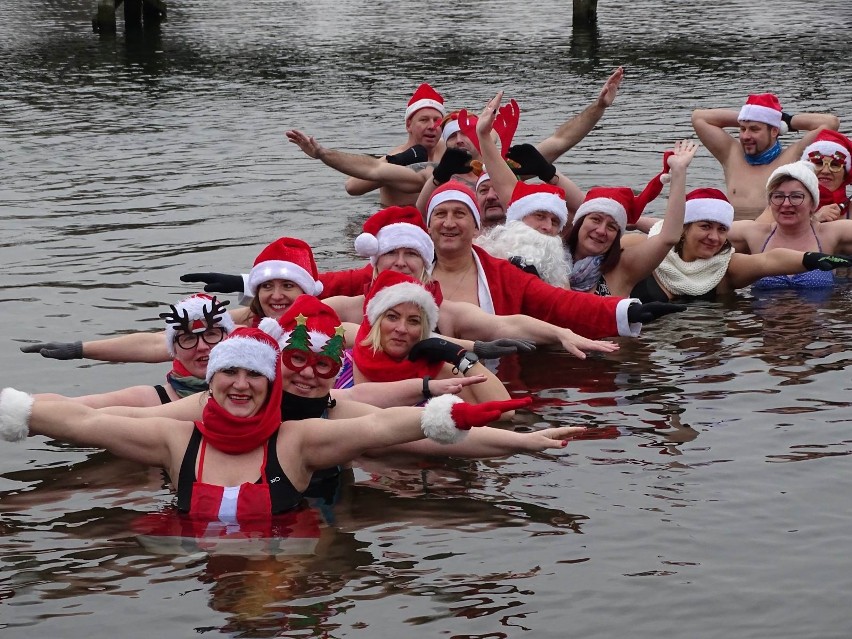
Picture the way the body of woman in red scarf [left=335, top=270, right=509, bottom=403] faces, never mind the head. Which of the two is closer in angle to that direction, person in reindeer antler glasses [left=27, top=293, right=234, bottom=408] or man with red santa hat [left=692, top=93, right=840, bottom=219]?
the person in reindeer antler glasses

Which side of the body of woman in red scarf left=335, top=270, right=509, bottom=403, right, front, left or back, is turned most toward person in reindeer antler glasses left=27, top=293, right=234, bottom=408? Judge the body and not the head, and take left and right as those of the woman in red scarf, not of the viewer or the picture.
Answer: right

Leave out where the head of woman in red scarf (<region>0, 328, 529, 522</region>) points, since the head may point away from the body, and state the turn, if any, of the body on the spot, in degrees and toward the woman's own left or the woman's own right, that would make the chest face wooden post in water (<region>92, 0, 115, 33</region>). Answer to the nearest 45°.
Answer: approximately 180°

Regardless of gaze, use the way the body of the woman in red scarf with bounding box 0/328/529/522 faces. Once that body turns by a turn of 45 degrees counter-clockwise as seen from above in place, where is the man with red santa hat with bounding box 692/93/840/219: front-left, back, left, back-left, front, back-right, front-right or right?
left

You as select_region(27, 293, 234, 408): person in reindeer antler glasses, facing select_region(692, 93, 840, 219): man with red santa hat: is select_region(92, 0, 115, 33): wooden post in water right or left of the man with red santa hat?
left

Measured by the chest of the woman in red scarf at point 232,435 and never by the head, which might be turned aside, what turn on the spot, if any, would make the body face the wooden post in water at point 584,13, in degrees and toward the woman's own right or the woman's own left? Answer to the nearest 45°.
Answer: approximately 180°

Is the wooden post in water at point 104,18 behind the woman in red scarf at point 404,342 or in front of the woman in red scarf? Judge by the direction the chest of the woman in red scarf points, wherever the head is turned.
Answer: behind

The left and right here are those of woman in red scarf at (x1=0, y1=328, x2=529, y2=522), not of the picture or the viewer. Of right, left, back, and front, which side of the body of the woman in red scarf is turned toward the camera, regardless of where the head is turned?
front

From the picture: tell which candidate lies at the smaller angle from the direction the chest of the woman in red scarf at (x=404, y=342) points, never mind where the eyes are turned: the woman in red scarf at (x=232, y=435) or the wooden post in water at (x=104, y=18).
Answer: the woman in red scarf

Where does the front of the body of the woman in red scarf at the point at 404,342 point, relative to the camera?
toward the camera

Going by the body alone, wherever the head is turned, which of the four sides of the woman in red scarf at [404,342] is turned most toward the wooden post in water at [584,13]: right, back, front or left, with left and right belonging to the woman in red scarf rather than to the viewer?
back

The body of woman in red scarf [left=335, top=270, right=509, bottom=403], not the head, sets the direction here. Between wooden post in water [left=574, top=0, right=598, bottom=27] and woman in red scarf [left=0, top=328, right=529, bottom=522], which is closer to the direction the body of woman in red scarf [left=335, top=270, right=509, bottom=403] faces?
the woman in red scarf

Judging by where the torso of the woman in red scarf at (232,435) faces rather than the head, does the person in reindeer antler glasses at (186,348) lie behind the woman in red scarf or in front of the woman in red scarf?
behind

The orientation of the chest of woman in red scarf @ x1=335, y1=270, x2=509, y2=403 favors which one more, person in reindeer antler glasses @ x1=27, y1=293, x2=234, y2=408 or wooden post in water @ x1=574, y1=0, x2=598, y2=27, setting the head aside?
the person in reindeer antler glasses

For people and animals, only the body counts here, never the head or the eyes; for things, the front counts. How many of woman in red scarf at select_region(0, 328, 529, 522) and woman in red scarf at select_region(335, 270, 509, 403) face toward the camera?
2
